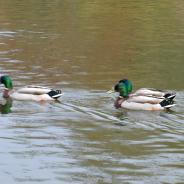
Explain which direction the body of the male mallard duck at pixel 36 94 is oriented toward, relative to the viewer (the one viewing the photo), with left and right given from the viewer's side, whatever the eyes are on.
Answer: facing to the left of the viewer

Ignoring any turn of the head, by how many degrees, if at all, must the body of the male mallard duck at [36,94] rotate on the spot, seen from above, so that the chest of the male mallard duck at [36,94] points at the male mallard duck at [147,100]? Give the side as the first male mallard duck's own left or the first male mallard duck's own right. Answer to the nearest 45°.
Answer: approximately 180°

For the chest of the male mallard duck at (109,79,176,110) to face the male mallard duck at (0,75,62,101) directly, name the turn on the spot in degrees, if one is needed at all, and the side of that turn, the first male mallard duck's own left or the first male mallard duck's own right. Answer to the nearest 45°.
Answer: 0° — it already faces it

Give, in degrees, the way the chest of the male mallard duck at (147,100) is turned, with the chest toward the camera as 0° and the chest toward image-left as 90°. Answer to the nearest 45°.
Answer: approximately 90°

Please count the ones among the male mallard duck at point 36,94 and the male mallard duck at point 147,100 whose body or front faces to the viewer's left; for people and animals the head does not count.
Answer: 2
